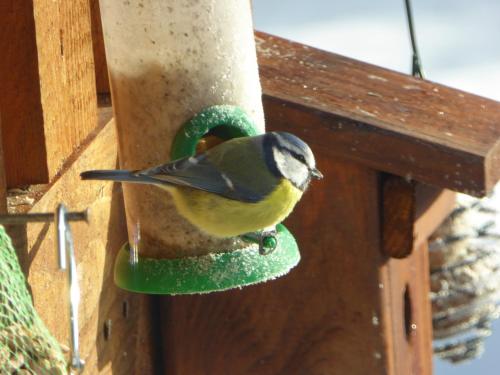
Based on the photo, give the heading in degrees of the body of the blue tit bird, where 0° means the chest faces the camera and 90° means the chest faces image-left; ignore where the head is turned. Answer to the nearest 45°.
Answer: approximately 270°

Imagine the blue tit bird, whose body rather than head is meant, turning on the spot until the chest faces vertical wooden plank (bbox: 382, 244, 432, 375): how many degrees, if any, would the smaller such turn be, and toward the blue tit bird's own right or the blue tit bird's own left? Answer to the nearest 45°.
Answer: approximately 45° to the blue tit bird's own left

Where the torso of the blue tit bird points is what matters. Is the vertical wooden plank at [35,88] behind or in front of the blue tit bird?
behind

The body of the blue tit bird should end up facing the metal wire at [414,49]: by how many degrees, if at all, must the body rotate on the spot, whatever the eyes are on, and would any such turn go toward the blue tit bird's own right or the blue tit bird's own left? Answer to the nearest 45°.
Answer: approximately 45° to the blue tit bird's own left
